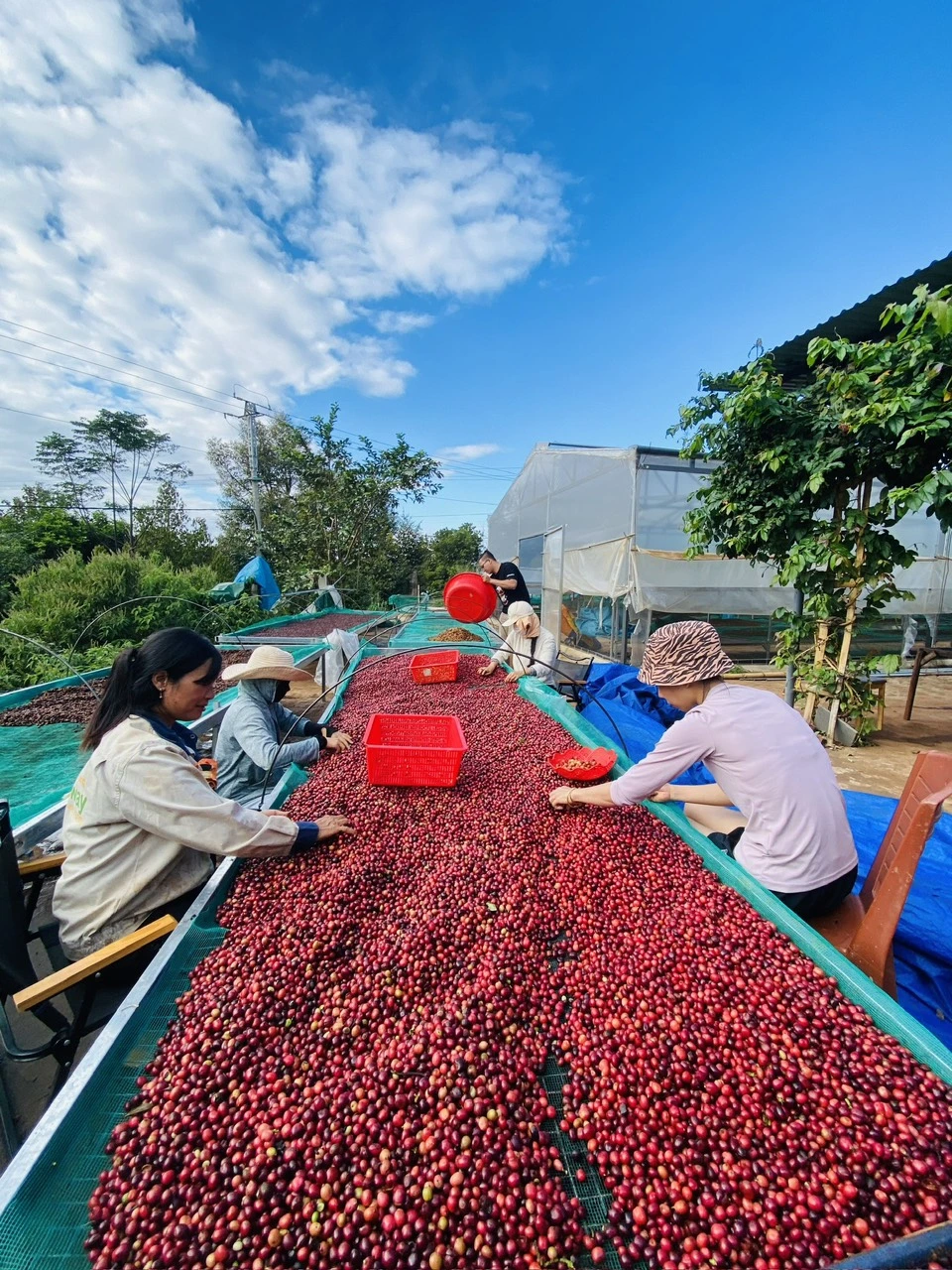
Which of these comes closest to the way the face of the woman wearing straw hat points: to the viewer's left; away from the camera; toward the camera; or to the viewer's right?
to the viewer's right

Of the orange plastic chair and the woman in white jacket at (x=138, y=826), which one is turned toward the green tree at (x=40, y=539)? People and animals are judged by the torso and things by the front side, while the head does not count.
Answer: the orange plastic chair

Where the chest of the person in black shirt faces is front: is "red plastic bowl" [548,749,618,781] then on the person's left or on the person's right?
on the person's left

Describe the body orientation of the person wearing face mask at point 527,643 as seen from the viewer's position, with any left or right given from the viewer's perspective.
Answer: facing the viewer and to the left of the viewer

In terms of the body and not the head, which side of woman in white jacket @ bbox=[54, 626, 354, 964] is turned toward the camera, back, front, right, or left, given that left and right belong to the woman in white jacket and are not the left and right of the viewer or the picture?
right

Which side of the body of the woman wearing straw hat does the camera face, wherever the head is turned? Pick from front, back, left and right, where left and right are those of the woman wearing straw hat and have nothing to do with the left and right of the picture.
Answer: right

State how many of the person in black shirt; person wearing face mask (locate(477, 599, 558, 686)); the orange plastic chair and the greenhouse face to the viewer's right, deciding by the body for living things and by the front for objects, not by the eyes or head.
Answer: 0

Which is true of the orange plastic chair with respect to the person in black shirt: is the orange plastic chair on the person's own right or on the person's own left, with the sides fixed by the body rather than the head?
on the person's own left

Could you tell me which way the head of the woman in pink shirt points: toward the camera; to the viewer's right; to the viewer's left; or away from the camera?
to the viewer's left

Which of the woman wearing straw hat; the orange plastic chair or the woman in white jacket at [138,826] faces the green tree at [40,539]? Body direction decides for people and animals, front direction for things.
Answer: the orange plastic chair

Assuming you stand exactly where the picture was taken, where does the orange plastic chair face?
facing to the left of the viewer

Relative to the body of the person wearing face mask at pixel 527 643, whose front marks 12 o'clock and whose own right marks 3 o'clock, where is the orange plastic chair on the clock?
The orange plastic chair is roughly at 10 o'clock from the person wearing face mask.

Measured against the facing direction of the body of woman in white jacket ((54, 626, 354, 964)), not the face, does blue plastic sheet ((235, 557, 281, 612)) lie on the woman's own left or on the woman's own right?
on the woman's own left

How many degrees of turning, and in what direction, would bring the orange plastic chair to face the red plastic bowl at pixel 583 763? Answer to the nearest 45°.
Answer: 0° — it already faces it

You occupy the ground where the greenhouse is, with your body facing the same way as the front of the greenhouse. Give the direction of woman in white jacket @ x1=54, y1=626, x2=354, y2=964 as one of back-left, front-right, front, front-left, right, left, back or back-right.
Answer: front-left

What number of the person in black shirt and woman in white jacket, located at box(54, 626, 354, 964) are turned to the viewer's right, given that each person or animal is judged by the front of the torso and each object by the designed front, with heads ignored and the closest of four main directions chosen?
1

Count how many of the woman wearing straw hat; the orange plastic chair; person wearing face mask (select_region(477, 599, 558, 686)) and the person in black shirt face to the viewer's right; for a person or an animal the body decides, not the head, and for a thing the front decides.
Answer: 1
